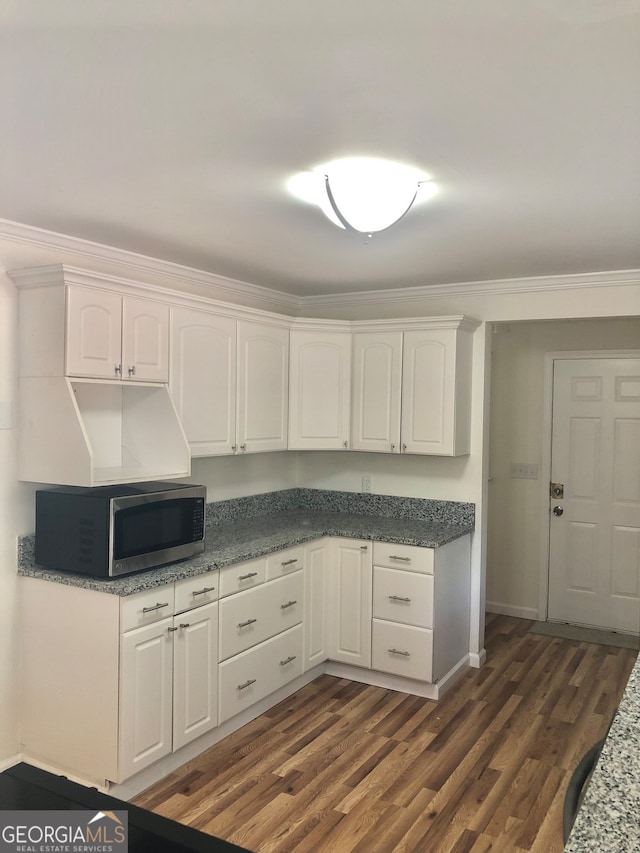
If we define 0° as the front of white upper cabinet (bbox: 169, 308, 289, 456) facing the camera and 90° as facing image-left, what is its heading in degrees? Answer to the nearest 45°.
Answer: approximately 315°

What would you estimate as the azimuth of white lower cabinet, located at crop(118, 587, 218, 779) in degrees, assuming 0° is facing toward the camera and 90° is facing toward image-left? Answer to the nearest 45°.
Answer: approximately 315°

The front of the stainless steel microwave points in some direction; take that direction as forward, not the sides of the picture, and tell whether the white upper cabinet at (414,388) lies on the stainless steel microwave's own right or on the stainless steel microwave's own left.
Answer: on the stainless steel microwave's own left

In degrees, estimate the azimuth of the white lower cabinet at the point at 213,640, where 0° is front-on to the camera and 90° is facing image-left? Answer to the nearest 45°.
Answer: approximately 315°

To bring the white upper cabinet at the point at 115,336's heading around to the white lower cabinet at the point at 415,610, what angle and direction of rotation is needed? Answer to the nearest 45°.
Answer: approximately 45° to its left

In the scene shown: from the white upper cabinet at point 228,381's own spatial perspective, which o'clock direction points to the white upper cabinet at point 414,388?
the white upper cabinet at point 414,388 is roughly at 10 o'clock from the white upper cabinet at point 228,381.

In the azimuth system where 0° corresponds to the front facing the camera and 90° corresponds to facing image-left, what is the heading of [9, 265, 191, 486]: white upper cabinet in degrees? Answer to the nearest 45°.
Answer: approximately 315°

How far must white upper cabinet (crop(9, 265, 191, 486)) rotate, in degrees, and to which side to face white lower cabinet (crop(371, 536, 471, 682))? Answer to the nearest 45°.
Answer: approximately 45° to its left

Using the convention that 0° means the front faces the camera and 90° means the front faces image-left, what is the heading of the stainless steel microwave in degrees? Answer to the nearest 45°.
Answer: approximately 315°
